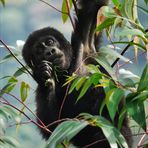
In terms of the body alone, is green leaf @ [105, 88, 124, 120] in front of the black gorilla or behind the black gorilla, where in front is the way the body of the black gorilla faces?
in front

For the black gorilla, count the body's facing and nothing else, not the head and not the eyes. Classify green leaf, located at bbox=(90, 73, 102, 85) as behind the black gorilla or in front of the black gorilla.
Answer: in front

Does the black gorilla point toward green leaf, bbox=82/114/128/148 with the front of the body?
yes

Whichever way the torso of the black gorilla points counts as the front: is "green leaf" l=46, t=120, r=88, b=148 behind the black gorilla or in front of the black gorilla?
in front

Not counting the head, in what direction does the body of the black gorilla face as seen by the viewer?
toward the camera

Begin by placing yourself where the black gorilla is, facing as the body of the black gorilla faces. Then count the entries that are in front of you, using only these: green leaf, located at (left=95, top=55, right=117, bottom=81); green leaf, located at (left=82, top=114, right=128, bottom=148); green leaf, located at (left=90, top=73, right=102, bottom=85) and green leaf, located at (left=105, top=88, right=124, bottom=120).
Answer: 4
